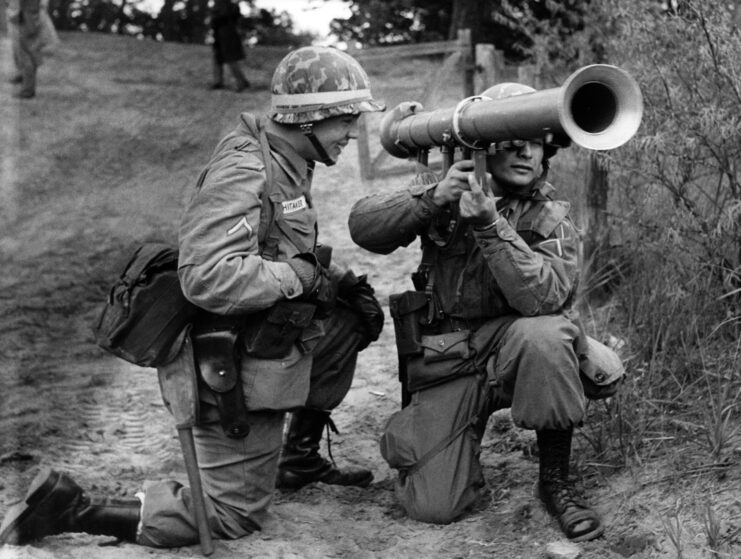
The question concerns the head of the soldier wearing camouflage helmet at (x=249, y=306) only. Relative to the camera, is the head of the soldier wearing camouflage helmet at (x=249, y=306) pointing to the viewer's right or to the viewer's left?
to the viewer's right

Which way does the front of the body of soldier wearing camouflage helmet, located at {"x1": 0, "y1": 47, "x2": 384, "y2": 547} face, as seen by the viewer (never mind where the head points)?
to the viewer's right

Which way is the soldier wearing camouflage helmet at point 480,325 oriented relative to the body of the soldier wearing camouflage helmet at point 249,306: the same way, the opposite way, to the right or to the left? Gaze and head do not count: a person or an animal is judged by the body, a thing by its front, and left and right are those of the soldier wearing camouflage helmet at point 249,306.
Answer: to the right

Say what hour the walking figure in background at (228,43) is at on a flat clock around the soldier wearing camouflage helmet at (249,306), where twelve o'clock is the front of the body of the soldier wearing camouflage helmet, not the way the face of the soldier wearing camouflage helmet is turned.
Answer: The walking figure in background is roughly at 9 o'clock from the soldier wearing camouflage helmet.

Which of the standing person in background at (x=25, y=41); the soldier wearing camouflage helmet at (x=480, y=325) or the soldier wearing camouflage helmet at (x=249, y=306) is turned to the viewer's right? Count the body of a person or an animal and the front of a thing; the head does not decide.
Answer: the soldier wearing camouflage helmet at (x=249, y=306)

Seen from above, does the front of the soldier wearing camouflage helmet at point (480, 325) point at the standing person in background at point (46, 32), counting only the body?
no

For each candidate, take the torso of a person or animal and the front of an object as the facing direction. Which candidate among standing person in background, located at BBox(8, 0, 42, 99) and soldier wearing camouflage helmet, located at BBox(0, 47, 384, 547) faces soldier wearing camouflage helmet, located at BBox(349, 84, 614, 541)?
soldier wearing camouflage helmet, located at BBox(0, 47, 384, 547)

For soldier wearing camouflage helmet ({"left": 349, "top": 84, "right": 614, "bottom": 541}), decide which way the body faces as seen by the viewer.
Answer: toward the camera

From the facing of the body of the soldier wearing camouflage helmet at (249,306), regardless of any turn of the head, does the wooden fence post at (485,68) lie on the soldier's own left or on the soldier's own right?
on the soldier's own left

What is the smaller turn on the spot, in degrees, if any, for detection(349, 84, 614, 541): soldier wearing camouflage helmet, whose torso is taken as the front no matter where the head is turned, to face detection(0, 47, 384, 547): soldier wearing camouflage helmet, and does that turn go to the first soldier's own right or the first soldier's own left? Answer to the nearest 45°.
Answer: approximately 90° to the first soldier's own right

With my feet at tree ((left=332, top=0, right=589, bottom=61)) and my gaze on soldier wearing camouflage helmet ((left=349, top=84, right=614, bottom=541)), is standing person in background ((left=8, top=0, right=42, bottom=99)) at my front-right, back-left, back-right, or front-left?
front-right

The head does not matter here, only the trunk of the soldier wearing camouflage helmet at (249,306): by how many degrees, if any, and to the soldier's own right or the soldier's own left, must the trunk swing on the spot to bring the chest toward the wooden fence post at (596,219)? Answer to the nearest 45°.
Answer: approximately 45° to the soldier's own left

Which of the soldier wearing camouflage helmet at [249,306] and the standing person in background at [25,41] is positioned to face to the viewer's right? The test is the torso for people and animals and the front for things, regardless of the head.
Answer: the soldier wearing camouflage helmet

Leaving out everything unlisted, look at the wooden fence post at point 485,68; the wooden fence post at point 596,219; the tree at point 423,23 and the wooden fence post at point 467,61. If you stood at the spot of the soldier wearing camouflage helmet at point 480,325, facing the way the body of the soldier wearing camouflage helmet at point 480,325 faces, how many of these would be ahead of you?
0
